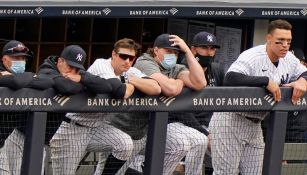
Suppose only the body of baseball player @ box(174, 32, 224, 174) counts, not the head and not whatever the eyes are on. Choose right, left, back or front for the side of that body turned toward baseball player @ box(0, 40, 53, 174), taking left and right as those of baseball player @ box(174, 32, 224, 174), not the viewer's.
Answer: right
